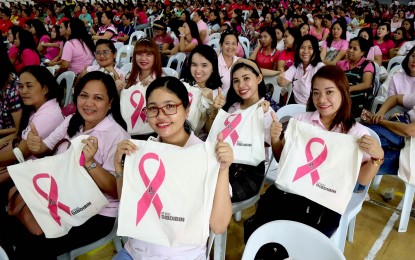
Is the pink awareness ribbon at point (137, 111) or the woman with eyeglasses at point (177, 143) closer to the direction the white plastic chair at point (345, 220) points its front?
the woman with eyeglasses

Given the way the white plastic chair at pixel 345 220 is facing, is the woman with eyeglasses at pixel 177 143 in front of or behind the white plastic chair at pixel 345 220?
in front

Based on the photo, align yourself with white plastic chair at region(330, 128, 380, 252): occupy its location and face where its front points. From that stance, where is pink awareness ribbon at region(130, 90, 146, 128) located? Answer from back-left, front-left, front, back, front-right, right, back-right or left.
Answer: front-right

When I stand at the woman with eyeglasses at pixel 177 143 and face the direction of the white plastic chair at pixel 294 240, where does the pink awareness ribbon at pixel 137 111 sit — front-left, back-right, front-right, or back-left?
back-left

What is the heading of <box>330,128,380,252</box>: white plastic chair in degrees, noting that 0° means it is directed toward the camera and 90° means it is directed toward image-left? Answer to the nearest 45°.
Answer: approximately 45°
